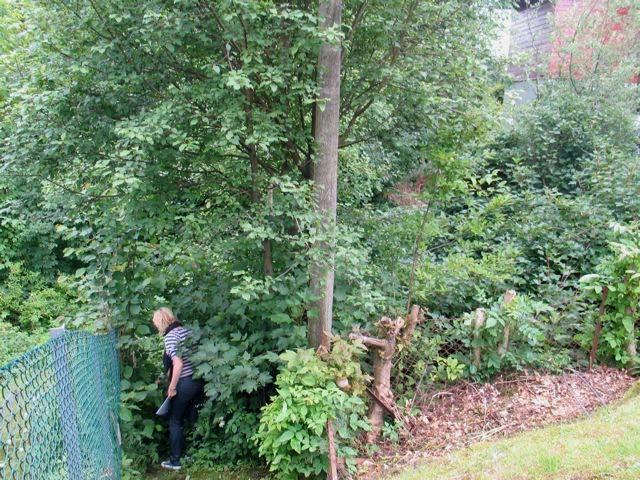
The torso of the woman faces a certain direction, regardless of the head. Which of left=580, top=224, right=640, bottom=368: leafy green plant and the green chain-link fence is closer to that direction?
the green chain-link fence

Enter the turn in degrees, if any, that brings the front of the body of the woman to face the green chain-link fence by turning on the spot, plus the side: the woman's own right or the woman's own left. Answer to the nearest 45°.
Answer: approximately 90° to the woman's own left

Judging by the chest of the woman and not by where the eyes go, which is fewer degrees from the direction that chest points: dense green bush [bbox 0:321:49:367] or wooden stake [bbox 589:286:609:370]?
the dense green bush

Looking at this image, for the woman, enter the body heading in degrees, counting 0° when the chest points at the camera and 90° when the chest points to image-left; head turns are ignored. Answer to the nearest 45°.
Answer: approximately 90°

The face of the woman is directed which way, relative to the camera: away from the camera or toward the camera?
away from the camera

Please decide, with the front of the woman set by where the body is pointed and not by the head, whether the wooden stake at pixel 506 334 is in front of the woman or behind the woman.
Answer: behind

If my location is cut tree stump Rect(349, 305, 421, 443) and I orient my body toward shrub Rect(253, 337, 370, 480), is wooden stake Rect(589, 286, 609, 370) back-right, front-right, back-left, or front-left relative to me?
back-left

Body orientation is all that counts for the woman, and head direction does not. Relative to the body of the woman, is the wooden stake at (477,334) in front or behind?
behind
